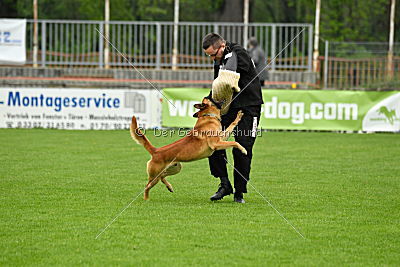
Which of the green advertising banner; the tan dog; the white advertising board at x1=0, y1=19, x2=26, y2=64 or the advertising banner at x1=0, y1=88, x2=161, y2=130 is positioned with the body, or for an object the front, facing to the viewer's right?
the tan dog

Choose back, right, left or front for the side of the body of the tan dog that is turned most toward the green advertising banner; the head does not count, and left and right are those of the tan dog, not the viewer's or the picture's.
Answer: left

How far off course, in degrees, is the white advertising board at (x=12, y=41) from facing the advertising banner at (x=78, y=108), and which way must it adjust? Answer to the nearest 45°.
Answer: approximately 45° to its left

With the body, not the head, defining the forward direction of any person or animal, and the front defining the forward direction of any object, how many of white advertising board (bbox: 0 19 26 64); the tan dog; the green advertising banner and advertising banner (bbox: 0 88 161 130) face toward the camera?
3

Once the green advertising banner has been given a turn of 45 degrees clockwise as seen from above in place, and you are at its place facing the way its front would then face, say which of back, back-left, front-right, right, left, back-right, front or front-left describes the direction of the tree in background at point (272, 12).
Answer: back-right

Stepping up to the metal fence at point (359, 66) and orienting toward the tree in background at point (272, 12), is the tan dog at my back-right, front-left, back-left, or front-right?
back-left

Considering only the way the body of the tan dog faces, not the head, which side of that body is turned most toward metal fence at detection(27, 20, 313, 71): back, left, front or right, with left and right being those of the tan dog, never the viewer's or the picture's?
left

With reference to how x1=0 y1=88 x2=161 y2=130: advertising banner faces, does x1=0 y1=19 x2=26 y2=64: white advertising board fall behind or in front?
behind

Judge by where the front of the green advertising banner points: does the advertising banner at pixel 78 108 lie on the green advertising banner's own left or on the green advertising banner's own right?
on the green advertising banner's own right

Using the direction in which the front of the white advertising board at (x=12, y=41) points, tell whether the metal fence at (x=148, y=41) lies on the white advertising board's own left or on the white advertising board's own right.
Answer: on the white advertising board's own left

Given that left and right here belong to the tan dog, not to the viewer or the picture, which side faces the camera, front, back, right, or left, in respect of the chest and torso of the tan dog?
right

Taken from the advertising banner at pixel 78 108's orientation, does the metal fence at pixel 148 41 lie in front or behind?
behind

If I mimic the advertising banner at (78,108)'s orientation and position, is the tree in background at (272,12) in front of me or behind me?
behind
